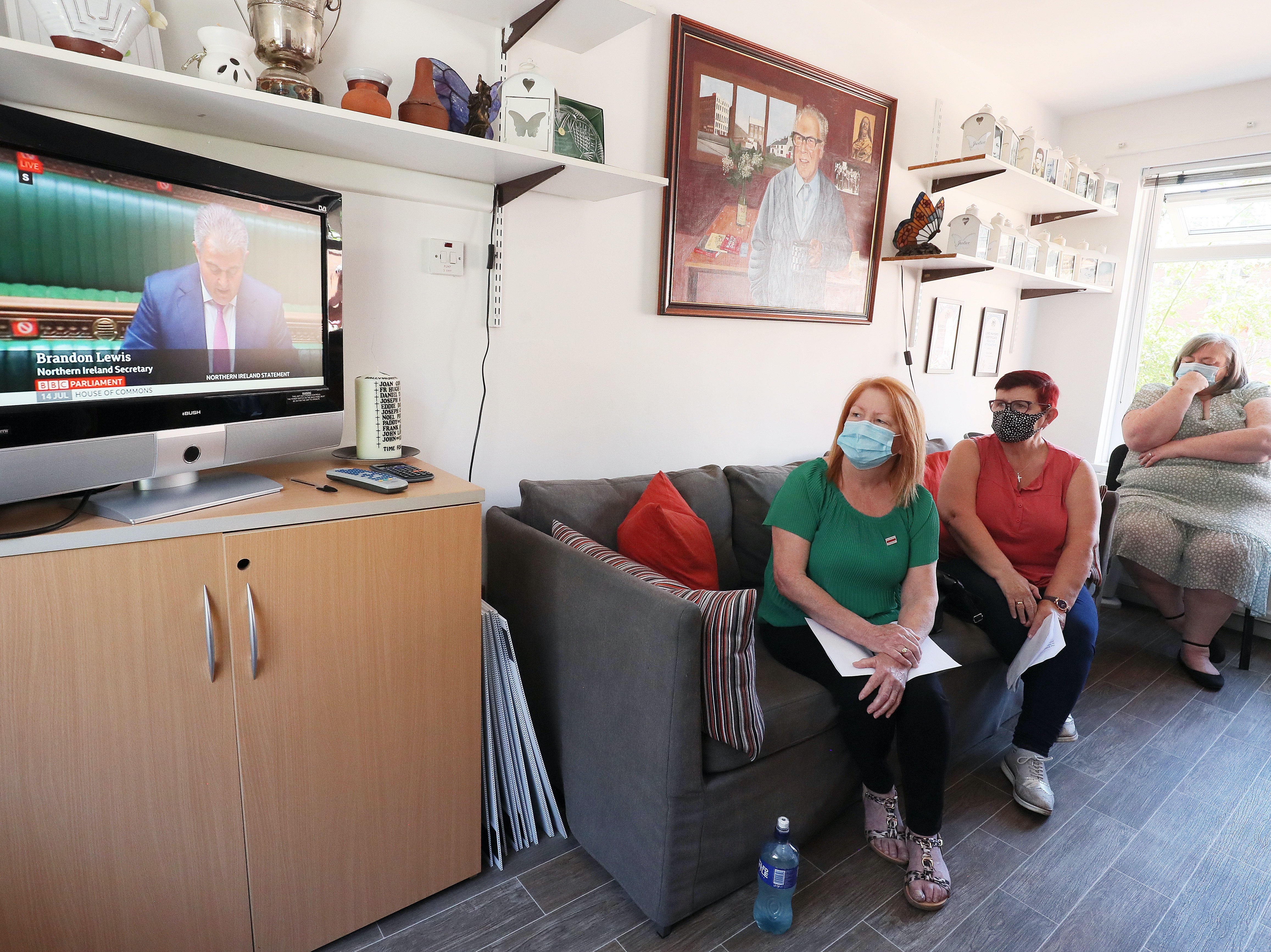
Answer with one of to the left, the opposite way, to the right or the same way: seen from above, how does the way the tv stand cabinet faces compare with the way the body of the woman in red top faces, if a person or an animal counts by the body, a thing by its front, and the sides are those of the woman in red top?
to the left

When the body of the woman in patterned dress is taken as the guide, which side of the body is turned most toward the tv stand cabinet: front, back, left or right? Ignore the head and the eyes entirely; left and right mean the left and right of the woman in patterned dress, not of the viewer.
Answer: front

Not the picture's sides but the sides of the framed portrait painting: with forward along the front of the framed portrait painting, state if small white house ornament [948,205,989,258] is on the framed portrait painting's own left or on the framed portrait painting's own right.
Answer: on the framed portrait painting's own left

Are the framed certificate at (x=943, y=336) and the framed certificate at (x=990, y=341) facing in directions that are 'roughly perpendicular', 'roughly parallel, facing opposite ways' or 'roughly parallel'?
roughly parallel

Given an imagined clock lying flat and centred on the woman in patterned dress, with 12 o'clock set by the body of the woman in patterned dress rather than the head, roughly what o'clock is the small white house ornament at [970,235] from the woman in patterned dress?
The small white house ornament is roughly at 2 o'clock from the woman in patterned dress.

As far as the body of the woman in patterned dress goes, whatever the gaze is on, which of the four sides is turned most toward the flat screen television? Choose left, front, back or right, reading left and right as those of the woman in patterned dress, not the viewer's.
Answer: front

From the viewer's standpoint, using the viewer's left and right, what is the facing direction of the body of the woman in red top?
facing the viewer

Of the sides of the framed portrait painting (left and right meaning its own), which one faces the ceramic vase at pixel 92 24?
right

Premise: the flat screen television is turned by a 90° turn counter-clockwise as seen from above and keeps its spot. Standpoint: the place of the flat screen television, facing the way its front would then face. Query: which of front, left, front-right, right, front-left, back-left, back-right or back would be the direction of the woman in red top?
front-right

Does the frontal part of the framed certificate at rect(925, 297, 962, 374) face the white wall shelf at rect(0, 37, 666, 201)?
no

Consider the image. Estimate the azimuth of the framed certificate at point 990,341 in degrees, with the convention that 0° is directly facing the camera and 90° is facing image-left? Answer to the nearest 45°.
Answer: approximately 315°

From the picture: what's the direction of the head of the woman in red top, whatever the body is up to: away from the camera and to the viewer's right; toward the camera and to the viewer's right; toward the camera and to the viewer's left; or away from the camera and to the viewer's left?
toward the camera and to the viewer's left

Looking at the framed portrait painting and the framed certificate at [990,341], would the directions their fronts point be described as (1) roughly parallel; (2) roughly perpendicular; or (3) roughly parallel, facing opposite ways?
roughly parallel

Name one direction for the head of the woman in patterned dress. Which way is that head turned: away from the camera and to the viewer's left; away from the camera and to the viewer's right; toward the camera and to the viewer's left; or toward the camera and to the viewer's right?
toward the camera and to the viewer's left

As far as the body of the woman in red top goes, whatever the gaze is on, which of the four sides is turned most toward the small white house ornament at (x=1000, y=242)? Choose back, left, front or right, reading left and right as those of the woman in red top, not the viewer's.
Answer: back

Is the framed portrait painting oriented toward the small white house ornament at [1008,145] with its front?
no

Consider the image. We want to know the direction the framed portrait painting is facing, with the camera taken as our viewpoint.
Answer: facing the viewer and to the right of the viewer
